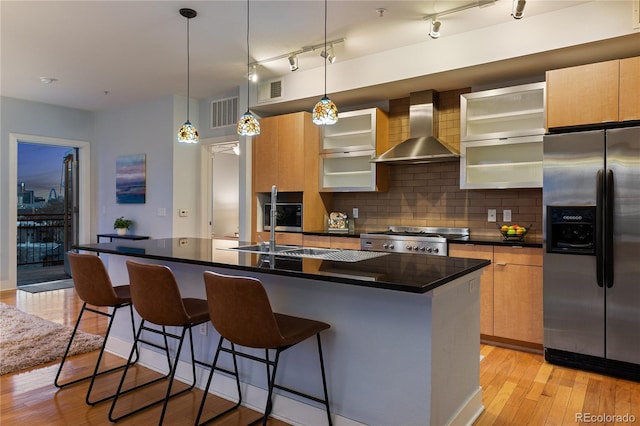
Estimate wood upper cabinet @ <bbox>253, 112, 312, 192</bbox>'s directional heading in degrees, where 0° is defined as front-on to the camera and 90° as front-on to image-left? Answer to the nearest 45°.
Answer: approximately 45°

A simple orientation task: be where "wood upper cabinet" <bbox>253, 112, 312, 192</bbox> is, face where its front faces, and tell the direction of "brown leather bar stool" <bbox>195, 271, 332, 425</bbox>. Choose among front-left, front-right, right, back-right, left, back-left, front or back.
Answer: front-left

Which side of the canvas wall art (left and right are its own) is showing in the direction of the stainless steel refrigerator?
left

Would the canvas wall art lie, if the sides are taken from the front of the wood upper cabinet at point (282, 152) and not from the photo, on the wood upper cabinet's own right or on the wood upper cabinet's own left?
on the wood upper cabinet's own right

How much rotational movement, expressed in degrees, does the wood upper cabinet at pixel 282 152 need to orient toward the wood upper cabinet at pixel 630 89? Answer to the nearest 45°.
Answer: approximately 90° to its left

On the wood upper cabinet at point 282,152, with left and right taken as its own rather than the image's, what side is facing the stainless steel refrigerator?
left

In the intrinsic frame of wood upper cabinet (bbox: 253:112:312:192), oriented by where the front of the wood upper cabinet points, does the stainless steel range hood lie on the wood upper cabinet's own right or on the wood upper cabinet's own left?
on the wood upper cabinet's own left

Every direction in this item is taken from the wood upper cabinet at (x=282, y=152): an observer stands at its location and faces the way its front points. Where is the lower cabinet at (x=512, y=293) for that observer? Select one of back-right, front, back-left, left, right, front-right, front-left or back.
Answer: left

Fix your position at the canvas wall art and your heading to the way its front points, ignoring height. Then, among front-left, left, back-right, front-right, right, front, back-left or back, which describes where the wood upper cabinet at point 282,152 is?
left

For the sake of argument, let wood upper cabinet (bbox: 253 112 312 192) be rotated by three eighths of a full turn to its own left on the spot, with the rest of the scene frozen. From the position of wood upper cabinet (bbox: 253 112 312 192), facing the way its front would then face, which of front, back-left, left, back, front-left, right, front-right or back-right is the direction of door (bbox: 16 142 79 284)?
back-left
